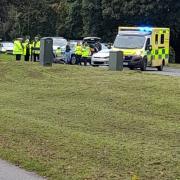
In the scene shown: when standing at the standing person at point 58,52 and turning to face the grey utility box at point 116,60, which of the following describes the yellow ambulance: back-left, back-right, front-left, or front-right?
front-left

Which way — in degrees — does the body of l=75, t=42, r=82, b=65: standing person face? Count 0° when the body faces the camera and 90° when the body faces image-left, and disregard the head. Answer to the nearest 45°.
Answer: approximately 180°

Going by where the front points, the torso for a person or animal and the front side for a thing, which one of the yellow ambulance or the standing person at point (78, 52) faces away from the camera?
the standing person

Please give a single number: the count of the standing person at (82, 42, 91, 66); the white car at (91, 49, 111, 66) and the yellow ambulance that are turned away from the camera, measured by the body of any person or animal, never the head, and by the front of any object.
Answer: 1

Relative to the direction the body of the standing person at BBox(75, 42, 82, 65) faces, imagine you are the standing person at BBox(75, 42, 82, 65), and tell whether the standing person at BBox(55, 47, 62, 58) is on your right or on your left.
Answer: on your left

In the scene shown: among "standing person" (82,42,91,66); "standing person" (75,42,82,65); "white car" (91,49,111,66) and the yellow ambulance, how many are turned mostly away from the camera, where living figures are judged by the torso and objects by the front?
2

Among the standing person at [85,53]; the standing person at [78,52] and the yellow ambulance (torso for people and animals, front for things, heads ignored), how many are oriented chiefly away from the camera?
2

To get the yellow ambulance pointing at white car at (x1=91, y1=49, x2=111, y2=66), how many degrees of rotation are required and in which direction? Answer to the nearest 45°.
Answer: approximately 90° to its right

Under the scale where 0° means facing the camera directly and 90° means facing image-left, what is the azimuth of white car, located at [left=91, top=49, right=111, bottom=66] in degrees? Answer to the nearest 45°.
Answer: approximately 45°

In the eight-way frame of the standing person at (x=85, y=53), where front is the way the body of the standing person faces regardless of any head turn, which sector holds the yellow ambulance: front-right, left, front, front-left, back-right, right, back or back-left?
back-right

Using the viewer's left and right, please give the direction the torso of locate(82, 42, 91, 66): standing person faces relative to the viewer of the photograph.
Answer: facing away from the viewer

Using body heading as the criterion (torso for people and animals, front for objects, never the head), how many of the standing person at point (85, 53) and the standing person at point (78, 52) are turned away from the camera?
2
